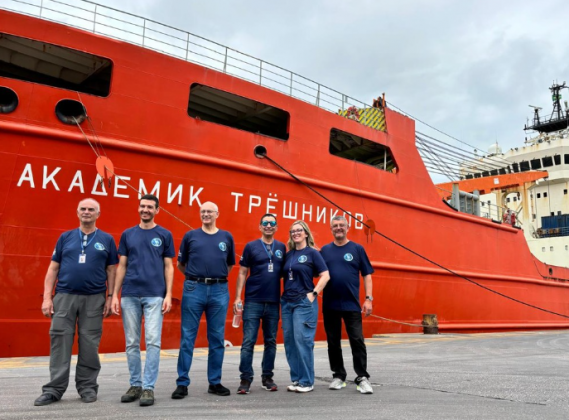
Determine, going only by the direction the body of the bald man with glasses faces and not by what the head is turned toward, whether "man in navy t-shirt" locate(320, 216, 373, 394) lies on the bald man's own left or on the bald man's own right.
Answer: on the bald man's own left

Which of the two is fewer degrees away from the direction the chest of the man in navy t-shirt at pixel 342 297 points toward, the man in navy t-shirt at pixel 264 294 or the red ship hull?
the man in navy t-shirt

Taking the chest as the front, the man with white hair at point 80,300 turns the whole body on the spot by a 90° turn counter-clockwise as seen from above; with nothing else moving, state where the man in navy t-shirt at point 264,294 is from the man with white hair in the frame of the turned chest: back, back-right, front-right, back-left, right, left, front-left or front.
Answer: front

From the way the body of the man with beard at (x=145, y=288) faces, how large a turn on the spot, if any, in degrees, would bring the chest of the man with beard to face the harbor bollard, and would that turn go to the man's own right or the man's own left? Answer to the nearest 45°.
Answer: approximately 135° to the man's own left

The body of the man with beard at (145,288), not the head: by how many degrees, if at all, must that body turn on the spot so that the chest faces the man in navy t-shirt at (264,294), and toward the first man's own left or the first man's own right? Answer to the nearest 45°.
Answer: approximately 90° to the first man's own left

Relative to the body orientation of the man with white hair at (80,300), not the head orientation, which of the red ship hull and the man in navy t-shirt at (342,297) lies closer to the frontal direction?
the man in navy t-shirt

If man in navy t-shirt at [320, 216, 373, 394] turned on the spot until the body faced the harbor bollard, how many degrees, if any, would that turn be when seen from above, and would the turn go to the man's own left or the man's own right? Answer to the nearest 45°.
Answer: approximately 180°

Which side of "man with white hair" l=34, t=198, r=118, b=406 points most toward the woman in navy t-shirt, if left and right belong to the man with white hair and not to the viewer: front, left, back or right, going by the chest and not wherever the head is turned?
left

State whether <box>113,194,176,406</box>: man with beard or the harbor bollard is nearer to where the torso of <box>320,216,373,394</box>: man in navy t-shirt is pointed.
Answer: the man with beard

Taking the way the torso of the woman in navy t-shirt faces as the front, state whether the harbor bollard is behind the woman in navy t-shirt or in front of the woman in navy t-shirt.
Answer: behind

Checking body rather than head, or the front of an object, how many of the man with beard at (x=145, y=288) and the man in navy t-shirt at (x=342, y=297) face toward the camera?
2

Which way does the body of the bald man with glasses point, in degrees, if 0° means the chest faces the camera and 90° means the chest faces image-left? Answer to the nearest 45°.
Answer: approximately 0°

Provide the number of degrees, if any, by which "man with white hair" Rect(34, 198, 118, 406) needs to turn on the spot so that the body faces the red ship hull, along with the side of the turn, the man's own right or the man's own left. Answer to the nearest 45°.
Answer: approximately 180°
